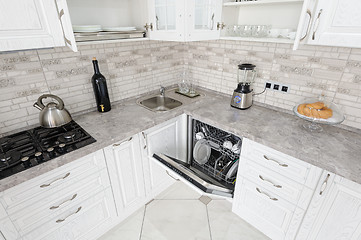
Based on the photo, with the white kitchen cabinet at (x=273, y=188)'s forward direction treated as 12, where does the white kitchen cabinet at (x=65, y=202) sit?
the white kitchen cabinet at (x=65, y=202) is roughly at 12 o'clock from the white kitchen cabinet at (x=273, y=188).

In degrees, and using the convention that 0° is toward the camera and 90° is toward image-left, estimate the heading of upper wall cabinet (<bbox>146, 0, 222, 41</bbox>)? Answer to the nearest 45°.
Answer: approximately 0°

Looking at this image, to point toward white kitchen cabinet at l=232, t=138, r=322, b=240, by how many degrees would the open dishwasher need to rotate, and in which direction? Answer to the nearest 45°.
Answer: approximately 90° to its left

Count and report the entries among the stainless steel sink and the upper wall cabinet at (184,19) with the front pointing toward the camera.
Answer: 2

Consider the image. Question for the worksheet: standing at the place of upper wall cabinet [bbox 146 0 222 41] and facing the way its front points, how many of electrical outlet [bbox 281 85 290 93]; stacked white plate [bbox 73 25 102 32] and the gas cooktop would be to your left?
1

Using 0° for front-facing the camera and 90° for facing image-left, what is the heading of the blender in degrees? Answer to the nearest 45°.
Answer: approximately 45°

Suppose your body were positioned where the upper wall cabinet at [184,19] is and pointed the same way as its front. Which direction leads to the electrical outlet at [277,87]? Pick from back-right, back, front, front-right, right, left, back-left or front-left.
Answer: left
